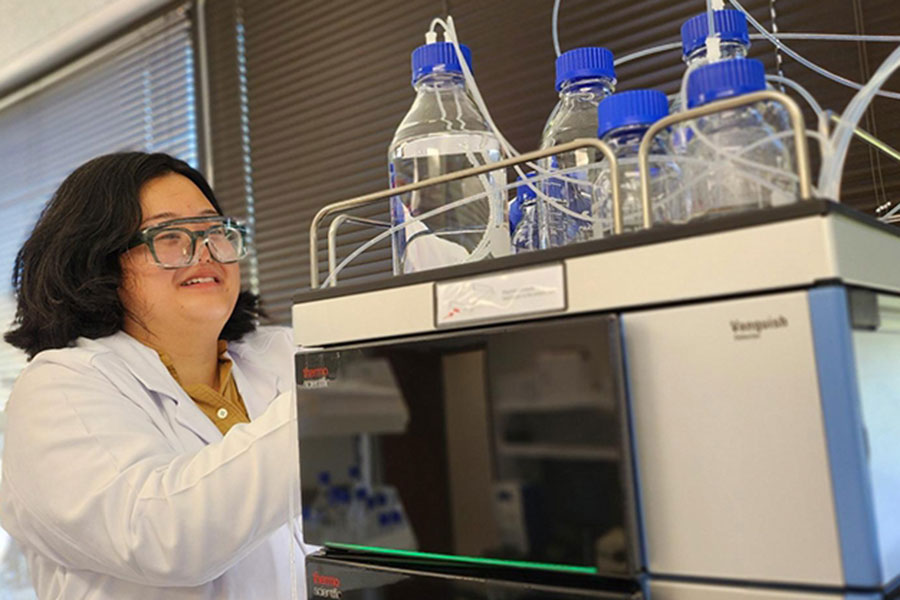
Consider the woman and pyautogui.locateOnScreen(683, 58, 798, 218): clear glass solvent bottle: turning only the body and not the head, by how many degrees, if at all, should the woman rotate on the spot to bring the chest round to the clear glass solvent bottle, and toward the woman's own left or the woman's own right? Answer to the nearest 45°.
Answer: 0° — they already face it

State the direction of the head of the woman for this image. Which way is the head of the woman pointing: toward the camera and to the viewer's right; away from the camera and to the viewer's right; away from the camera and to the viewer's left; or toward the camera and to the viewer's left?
toward the camera and to the viewer's right

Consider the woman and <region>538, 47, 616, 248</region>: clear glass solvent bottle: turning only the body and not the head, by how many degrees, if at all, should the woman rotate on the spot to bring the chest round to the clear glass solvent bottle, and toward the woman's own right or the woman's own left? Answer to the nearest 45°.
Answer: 0° — they already face it

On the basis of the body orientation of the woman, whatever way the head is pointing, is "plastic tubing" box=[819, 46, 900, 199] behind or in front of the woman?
in front

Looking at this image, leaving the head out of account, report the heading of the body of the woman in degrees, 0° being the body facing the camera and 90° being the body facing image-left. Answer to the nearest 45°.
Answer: approximately 315°

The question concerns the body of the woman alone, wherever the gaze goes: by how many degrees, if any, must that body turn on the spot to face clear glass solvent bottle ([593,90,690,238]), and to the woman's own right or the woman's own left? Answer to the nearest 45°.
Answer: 0° — they already face it
